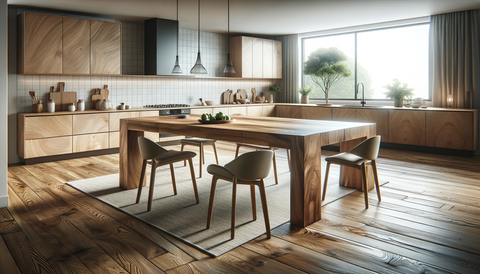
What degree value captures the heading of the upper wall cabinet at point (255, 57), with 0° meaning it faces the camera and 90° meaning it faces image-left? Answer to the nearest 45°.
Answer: approximately 315°

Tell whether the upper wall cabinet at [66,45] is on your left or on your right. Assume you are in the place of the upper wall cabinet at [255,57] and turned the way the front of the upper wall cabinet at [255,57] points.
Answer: on your right

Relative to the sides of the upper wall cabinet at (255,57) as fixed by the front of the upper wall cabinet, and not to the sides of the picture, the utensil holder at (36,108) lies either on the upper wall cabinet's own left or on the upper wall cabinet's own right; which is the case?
on the upper wall cabinet's own right

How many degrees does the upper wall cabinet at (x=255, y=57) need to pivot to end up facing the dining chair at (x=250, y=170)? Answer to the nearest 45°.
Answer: approximately 45° to its right

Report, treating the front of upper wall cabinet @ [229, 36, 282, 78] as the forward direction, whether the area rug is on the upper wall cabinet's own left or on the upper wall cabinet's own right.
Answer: on the upper wall cabinet's own right
